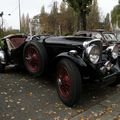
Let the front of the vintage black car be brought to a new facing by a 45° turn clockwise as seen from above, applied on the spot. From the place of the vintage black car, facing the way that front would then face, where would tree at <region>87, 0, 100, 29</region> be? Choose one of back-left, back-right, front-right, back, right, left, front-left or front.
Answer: back

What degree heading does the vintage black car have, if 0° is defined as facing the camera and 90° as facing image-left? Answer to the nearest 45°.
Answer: approximately 315°

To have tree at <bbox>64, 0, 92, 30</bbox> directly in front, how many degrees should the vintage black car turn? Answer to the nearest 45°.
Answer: approximately 135° to its left
